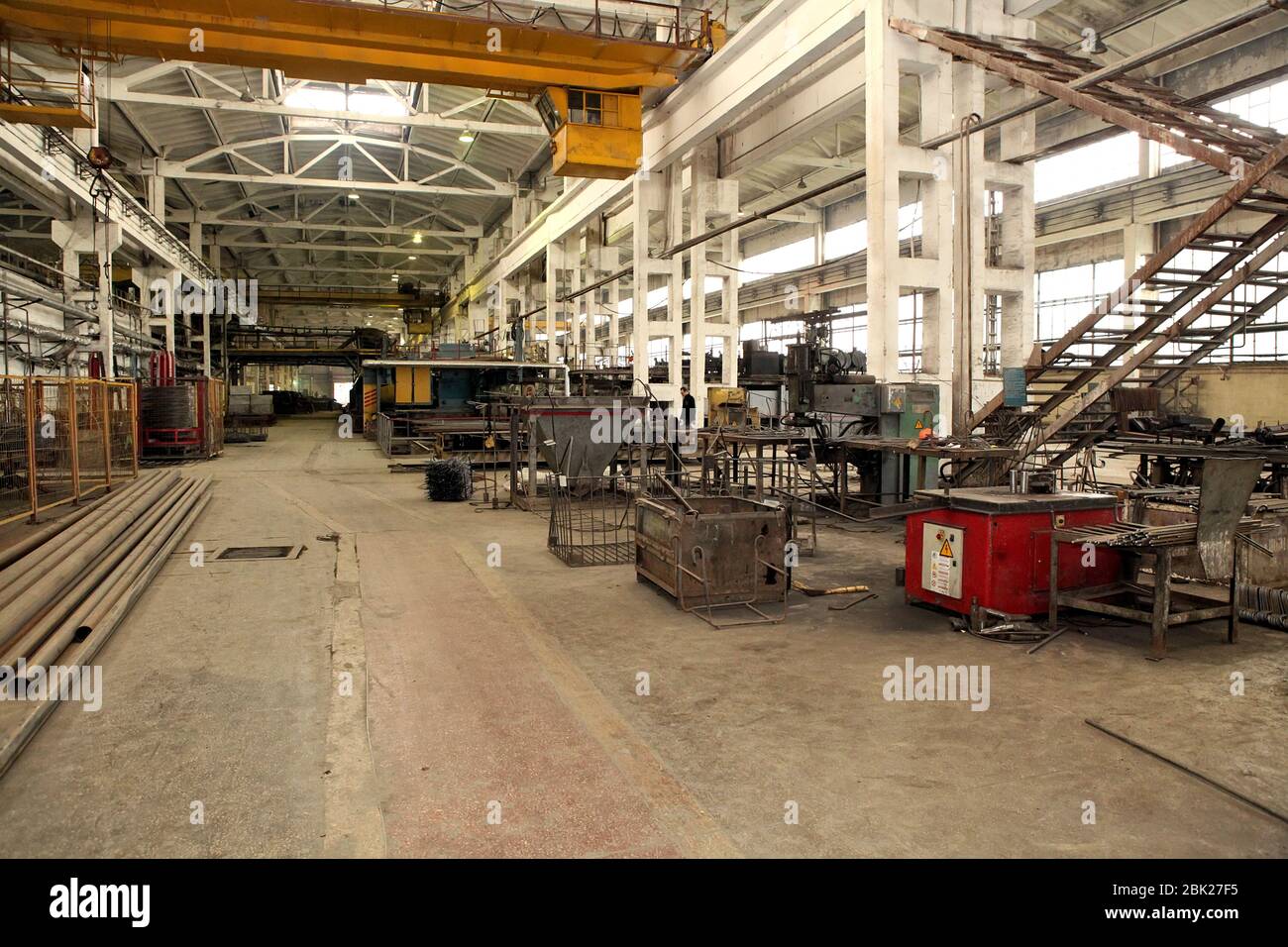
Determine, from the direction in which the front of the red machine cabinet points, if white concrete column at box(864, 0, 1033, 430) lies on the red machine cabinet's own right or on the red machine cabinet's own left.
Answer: on the red machine cabinet's own right

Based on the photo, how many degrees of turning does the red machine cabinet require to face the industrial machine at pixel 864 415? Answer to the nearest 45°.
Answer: approximately 135° to its right

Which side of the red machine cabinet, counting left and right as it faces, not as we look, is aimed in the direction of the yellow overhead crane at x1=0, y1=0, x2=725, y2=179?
right

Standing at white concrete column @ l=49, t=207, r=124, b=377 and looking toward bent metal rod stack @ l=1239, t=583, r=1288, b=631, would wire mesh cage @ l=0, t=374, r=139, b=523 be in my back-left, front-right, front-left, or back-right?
front-right

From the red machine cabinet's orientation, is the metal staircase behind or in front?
behind

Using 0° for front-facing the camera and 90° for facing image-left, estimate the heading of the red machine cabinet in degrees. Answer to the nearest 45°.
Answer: approximately 45°

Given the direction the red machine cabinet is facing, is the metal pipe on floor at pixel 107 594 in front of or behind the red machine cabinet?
in front

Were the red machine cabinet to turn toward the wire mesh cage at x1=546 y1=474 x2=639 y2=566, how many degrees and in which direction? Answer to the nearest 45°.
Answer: approximately 90° to its right

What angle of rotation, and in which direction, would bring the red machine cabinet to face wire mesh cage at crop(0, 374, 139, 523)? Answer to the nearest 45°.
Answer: approximately 45° to its right

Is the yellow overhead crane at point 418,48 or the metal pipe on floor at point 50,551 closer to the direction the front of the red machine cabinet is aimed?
the metal pipe on floor
